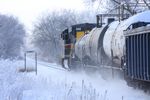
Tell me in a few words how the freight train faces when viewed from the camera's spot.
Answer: facing away from the viewer and to the left of the viewer
